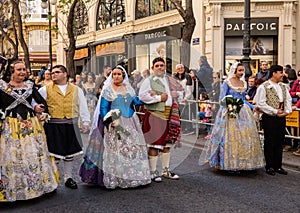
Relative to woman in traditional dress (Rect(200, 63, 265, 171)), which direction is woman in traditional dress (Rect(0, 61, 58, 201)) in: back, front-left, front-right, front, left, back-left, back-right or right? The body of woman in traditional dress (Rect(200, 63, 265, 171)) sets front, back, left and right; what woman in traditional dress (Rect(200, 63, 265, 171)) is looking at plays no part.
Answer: right

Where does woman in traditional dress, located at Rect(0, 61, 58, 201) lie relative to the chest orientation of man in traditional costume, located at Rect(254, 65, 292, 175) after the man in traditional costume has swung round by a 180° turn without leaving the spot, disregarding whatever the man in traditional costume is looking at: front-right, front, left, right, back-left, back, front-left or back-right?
left

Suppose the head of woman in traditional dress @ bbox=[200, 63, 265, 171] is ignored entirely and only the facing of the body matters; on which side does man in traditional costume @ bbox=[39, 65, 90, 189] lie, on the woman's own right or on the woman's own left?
on the woman's own right

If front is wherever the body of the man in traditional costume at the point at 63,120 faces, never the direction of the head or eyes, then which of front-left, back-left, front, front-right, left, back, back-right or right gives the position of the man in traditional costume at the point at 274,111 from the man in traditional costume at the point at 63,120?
left

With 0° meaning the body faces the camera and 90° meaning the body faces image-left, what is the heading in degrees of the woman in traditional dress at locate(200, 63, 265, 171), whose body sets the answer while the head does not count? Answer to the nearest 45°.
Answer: approximately 315°

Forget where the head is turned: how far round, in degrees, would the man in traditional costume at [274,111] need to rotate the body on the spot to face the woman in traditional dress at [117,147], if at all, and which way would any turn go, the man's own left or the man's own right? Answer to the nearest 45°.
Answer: approximately 90° to the man's own right

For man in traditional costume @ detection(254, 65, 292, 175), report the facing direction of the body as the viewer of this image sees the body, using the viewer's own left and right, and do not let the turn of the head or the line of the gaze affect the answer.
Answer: facing the viewer and to the right of the viewer

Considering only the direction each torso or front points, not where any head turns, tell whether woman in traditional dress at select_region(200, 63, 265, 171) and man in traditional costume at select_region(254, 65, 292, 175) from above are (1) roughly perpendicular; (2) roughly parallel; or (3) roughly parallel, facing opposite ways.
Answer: roughly parallel

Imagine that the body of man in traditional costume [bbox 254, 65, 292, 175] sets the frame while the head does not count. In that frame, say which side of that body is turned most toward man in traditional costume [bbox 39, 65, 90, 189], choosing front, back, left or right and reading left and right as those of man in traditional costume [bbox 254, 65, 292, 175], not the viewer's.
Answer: right

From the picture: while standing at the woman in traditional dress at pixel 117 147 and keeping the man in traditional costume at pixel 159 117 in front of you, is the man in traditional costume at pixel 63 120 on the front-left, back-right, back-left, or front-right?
back-left

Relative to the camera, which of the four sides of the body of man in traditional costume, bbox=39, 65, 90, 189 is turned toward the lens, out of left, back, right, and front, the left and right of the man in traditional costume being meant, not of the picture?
front
